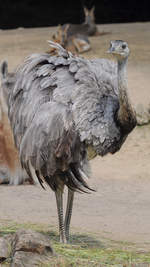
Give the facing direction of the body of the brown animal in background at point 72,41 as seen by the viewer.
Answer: to the viewer's left

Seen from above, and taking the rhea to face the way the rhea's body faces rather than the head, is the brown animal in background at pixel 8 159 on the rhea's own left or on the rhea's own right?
on the rhea's own left

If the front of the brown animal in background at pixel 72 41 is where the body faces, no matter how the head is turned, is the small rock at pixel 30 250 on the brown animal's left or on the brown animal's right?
on the brown animal's left

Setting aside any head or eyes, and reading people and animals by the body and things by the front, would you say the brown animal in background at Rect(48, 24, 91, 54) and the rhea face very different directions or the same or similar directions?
very different directions

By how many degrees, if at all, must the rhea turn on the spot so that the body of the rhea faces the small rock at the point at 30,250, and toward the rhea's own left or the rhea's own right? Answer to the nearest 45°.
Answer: approximately 90° to the rhea's own right

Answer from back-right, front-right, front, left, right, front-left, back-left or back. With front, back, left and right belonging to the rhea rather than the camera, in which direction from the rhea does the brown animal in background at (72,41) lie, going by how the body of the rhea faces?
left

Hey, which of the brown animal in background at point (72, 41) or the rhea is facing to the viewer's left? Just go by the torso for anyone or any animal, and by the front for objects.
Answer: the brown animal in background

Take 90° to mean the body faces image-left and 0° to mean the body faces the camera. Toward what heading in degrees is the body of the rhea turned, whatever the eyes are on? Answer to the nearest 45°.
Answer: approximately 270°

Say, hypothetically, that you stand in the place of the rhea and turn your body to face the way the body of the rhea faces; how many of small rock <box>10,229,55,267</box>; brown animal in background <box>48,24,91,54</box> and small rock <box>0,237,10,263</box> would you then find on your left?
1

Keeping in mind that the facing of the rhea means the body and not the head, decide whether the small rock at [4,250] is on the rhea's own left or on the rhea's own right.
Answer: on the rhea's own right
